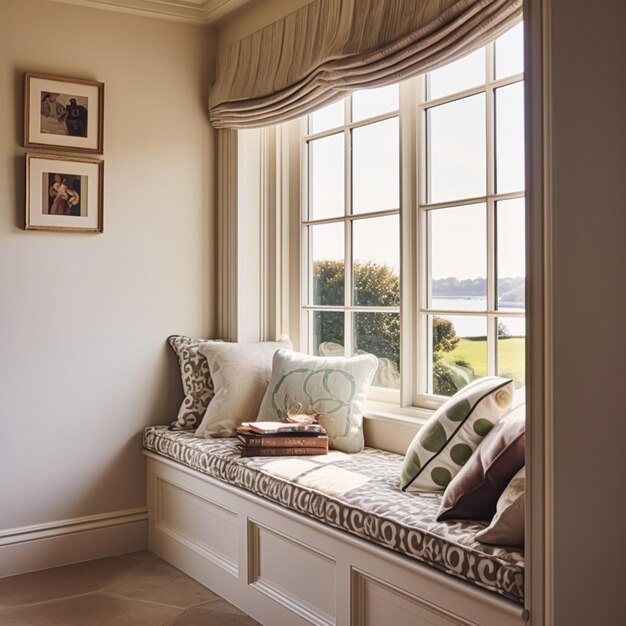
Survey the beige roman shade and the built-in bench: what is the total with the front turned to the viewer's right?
0

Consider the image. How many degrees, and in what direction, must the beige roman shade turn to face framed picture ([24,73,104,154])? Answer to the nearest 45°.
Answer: approximately 45° to its right

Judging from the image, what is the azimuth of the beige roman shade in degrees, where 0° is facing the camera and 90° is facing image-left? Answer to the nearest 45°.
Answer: approximately 45°

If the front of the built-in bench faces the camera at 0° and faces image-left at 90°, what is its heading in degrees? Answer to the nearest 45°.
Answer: approximately 45°

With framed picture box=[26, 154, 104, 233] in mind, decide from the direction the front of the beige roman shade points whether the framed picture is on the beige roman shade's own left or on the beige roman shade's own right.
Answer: on the beige roman shade's own right
